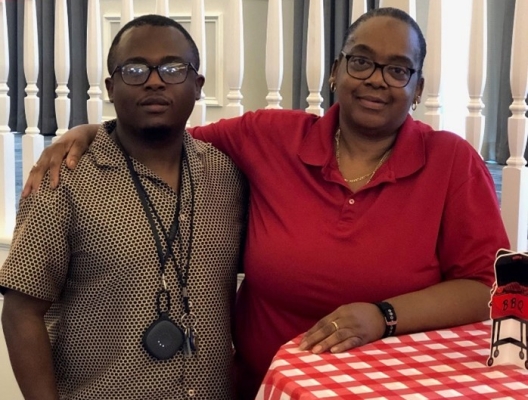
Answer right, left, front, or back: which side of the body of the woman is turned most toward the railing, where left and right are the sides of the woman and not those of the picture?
back

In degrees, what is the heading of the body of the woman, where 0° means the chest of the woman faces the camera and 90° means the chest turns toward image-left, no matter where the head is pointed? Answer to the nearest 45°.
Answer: approximately 0°
